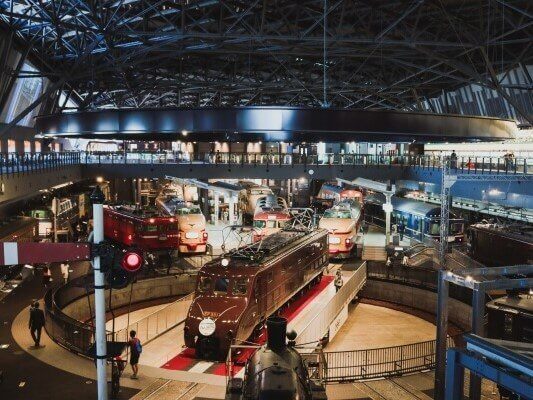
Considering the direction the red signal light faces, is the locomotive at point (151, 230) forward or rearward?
rearward

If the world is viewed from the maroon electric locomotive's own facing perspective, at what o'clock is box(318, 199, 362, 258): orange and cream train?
The orange and cream train is roughly at 5 o'clock from the maroon electric locomotive.

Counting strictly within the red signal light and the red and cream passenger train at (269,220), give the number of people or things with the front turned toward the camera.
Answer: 2

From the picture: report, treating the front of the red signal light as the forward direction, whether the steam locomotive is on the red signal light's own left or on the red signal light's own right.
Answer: on the red signal light's own left

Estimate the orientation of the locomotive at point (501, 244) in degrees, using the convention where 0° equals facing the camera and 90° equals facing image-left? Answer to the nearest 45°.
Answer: approximately 45°

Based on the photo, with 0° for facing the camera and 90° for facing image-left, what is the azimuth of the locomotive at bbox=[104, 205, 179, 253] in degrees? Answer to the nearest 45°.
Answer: approximately 315°

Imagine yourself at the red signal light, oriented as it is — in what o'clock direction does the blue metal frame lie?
The blue metal frame is roughly at 10 o'clock from the red signal light.

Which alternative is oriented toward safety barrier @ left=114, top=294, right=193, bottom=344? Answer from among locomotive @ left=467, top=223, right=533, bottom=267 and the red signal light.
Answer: the locomotive

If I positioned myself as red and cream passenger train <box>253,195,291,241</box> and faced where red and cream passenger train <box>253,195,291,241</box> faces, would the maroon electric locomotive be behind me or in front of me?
in front

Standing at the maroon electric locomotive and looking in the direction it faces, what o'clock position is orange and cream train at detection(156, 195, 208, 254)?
The orange and cream train is roughly at 4 o'clock from the maroon electric locomotive.
